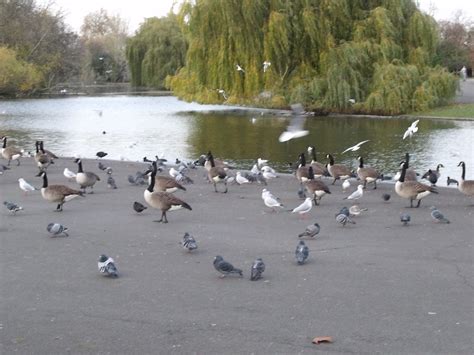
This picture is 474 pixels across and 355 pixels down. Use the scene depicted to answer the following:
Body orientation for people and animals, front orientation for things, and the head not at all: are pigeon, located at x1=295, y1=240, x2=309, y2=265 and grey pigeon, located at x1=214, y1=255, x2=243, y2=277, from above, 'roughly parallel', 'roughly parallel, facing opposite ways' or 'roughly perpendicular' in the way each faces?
roughly perpendicular

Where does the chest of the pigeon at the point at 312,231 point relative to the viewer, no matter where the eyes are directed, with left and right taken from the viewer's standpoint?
facing to the right of the viewer

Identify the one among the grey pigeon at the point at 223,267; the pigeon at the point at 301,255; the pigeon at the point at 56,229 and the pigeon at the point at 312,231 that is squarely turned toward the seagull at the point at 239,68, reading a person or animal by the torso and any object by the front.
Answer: the pigeon at the point at 301,255

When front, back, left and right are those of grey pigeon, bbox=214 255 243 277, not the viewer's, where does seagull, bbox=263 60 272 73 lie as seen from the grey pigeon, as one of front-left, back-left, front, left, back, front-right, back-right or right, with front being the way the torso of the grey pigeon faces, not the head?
right

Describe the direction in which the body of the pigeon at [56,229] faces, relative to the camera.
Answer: to the viewer's left

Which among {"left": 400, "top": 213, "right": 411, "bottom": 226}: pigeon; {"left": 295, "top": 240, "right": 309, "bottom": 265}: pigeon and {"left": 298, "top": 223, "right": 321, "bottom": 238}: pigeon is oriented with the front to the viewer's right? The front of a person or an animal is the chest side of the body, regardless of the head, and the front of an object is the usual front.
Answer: {"left": 298, "top": 223, "right": 321, "bottom": 238}: pigeon

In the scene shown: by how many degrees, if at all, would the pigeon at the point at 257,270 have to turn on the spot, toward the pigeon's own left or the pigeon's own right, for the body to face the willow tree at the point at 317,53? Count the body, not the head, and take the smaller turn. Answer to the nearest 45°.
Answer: approximately 45° to the pigeon's own left

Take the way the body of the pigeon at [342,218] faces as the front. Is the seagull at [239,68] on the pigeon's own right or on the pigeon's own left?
on the pigeon's own right

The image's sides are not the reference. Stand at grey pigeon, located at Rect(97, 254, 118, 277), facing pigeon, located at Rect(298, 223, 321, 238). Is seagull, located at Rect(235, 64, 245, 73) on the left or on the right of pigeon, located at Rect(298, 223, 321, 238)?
left
